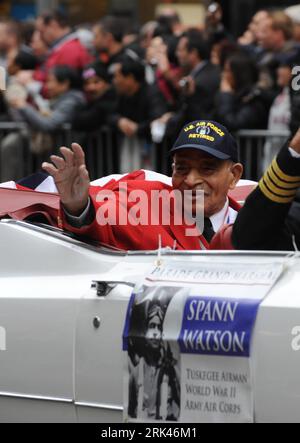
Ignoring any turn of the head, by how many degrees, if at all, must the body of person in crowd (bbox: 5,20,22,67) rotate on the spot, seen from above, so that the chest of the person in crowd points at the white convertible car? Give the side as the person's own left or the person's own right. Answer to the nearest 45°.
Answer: approximately 45° to the person's own left

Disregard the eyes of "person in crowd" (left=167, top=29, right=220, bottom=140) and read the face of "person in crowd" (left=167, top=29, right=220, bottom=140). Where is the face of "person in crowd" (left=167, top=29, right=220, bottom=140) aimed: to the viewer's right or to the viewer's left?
to the viewer's left

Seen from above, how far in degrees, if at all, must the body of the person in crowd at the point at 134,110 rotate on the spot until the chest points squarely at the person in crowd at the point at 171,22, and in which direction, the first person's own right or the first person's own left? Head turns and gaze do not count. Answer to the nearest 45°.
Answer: approximately 135° to the first person's own right

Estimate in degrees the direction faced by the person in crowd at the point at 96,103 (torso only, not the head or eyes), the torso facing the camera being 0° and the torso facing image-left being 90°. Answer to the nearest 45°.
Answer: approximately 45°

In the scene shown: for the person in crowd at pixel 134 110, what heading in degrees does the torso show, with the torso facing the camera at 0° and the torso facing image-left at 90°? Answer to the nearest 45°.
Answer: approximately 45°
